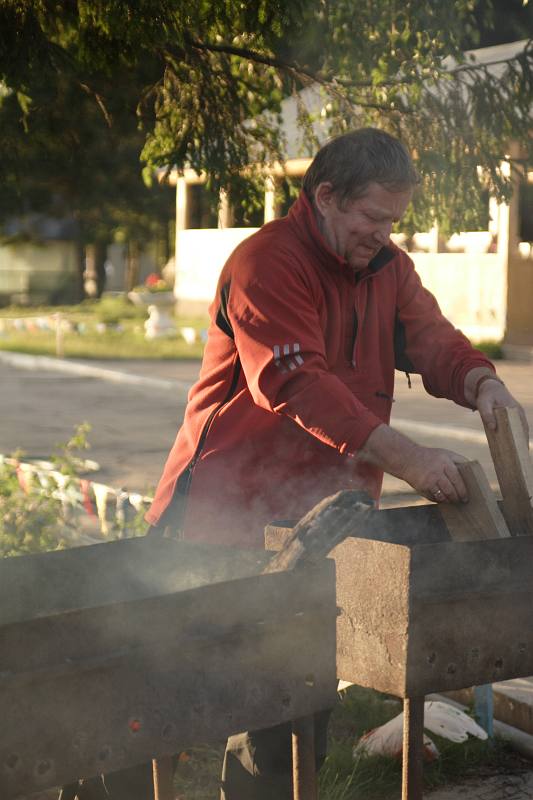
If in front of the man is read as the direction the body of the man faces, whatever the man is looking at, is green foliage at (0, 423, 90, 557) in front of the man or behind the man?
behind

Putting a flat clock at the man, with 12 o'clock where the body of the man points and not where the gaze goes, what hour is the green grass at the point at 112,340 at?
The green grass is roughly at 7 o'clock from the man.

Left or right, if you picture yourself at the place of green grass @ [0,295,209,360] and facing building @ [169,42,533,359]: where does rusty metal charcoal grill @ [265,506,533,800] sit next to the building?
right

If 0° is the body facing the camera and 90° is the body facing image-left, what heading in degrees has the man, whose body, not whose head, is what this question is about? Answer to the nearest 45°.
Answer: approximately 315°

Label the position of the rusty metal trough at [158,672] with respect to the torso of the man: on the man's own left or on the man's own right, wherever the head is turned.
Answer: on the man's own right

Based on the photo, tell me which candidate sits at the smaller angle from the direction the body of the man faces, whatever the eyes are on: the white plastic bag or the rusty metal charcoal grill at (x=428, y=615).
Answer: the rusty metal charcoal grill

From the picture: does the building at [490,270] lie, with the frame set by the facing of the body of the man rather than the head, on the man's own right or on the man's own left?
on the man's own left
